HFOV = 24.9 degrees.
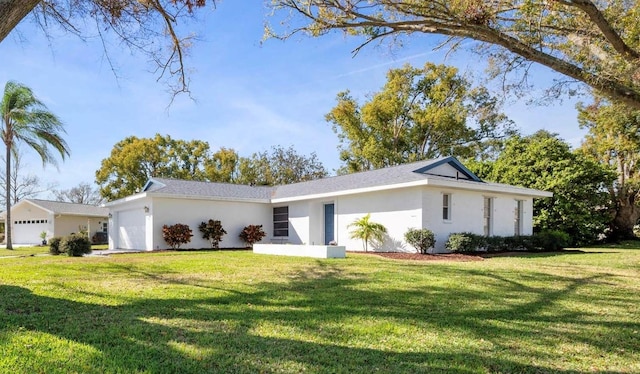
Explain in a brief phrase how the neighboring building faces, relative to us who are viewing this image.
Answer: facing the viewer and to the left of the viewer

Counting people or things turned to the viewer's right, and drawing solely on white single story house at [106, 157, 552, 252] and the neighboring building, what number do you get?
0

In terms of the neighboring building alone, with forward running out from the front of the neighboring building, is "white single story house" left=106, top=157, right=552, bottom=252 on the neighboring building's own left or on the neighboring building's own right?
on the neighboring building's own left

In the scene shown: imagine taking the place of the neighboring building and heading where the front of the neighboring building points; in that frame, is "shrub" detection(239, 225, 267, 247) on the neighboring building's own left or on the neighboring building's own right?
on the neighboring building's own left

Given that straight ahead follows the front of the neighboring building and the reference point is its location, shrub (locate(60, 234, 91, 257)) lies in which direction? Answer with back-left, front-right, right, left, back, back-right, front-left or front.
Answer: front-left

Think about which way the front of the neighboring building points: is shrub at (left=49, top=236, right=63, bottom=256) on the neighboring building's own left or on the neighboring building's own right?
on the neighboring building's own left

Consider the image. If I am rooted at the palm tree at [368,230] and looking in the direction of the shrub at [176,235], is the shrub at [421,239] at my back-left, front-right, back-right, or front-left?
back-left
